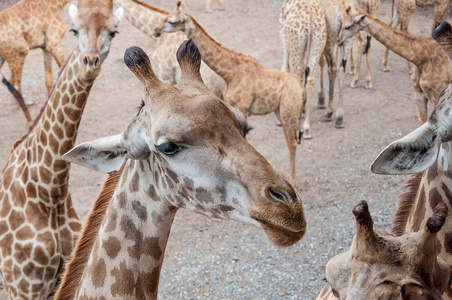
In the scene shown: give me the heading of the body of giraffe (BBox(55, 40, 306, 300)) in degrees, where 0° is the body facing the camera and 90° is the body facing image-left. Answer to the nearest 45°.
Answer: approximately 315°

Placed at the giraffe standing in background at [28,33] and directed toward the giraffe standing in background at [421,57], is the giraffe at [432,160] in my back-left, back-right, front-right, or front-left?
front-right

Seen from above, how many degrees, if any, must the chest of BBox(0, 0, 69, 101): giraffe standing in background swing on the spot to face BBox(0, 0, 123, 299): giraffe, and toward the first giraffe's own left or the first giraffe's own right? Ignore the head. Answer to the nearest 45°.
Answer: approximately 90° to the first giraffe's own right

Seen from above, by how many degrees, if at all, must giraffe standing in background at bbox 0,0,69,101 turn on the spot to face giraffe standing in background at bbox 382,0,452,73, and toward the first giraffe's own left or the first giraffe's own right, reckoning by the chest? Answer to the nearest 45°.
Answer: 0° — it already faces it

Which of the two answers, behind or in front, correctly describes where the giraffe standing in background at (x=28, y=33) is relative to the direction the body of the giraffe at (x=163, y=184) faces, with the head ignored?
behind

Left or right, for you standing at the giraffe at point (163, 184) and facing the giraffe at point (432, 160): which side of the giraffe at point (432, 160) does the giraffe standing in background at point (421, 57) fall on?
left

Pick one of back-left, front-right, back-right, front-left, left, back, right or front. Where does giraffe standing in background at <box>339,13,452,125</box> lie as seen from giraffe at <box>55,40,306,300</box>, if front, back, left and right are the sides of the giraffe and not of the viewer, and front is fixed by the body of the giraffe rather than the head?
left

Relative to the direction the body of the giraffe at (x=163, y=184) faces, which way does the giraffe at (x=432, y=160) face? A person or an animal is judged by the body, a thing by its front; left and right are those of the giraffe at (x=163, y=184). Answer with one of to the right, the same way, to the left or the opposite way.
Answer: the same way
